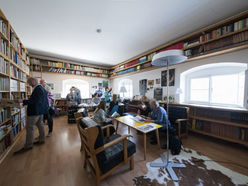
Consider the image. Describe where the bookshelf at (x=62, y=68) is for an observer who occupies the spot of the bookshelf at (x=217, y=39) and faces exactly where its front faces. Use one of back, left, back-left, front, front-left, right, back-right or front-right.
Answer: front-right

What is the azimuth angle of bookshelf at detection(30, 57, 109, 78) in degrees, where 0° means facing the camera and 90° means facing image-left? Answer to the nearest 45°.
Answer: approximately 315°

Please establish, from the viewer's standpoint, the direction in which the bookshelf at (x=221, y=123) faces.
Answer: facing the viewer and to the left of the viewer

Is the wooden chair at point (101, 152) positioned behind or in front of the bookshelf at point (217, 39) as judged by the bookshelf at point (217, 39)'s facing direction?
in front

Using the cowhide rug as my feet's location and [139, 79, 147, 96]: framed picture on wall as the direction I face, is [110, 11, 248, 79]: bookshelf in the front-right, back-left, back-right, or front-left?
front-right

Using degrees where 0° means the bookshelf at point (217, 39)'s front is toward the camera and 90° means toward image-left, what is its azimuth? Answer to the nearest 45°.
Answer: approximately 45°

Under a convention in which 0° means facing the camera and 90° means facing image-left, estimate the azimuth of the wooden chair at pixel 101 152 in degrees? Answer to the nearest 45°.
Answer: approximately 225°
